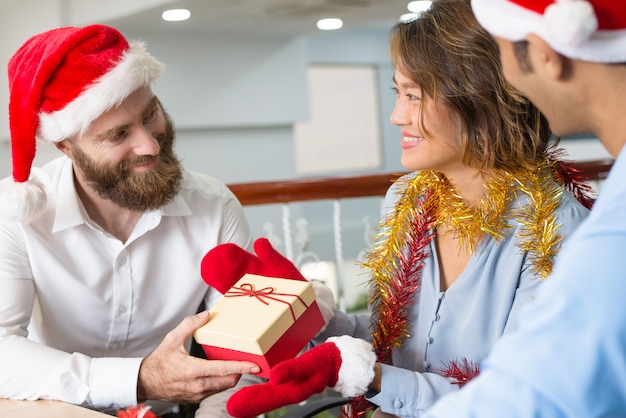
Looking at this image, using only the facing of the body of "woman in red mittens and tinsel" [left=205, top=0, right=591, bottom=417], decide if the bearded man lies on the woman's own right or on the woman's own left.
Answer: on the woman's own right

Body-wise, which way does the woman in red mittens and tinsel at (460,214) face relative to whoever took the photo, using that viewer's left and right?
facing the viewer and to the left of the viewer

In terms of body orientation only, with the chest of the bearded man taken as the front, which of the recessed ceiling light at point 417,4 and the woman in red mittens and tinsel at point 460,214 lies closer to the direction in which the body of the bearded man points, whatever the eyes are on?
the woman in red mittens and tinsel

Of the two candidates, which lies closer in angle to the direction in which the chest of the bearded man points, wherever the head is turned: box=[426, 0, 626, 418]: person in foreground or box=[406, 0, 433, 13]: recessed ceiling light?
the person in foreground

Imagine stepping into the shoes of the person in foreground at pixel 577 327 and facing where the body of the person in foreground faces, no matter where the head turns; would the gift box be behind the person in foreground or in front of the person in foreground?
in front

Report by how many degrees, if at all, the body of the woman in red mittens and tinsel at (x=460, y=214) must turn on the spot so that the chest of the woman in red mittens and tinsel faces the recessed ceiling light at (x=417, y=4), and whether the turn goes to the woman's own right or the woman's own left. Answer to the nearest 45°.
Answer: approximately 135° to the woman's own right

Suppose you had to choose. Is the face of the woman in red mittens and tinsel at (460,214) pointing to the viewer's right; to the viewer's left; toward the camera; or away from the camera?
to the viewer's left

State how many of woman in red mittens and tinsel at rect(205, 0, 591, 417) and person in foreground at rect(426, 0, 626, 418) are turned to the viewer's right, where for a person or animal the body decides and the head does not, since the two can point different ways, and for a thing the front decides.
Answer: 0

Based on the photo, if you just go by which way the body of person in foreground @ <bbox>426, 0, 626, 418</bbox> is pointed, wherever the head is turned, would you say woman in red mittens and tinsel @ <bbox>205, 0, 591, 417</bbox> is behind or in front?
in front

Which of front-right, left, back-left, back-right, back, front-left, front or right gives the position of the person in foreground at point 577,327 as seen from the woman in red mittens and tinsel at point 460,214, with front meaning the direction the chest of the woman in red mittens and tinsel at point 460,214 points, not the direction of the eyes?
front-left

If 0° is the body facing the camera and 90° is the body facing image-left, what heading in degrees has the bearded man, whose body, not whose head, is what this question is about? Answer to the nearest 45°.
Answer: approximately 315°

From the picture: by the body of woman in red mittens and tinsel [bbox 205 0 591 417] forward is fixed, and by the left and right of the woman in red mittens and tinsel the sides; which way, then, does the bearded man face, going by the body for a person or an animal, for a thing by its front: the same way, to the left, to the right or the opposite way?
to the left

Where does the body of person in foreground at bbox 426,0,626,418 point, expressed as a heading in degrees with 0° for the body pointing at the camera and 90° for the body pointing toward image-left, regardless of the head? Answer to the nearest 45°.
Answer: approximately 135°

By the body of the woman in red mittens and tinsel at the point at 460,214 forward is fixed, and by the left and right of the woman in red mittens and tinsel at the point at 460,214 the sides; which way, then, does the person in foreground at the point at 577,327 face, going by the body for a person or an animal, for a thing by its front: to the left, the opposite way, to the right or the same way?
to the right
